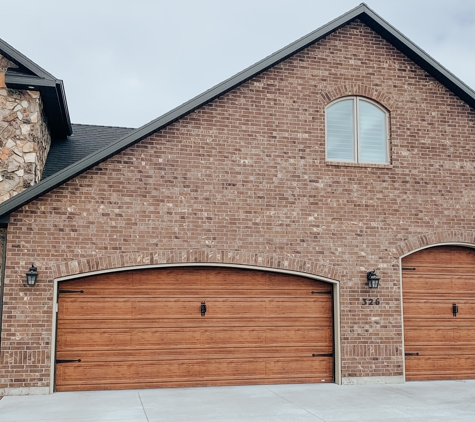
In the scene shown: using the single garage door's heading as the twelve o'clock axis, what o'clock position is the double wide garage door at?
The double wide garage door is roughly at 2 o'clock from the single garage door.

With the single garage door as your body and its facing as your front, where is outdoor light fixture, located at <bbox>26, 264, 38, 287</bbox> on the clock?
The outdoor light fixture is roughly at 2 o'clock from the single garage door.

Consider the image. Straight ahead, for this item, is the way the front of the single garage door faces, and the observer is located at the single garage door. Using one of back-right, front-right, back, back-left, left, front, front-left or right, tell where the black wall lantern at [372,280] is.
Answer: front-right

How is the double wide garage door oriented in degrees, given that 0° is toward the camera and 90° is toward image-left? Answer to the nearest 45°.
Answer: approximately 0°

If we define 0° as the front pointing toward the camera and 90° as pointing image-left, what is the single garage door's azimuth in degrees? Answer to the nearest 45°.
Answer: approximately 0°

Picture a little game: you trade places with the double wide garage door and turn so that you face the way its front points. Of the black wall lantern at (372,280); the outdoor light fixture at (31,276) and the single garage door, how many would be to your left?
2

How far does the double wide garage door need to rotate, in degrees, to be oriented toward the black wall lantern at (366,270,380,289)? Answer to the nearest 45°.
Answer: approximately 90° to its left

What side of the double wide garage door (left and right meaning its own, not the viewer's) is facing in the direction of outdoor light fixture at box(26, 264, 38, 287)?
right

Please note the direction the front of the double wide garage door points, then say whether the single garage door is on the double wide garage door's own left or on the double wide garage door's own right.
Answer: on the double wide garage door's own left
